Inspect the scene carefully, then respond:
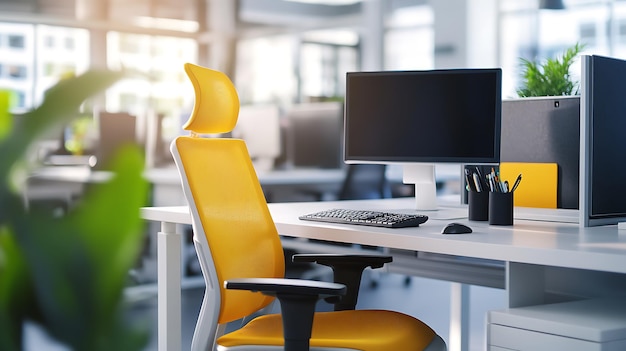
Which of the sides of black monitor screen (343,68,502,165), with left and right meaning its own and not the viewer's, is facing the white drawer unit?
front

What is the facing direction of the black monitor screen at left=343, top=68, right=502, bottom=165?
toward the camera

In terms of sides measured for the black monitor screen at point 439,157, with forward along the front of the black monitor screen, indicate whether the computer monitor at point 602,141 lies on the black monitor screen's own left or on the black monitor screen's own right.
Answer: on the black monitor screen's own left

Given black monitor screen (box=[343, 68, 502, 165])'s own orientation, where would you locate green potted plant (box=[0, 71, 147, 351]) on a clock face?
The green potted plant is roughly at 12 o'clock from the black monitor screen.

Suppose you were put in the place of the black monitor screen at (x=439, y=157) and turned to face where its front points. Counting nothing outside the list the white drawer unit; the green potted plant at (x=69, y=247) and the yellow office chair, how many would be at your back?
0
